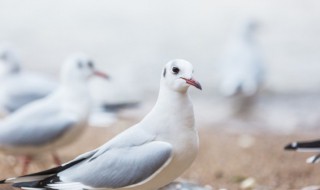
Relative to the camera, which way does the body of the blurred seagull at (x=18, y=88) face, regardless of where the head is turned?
to the viewer's left

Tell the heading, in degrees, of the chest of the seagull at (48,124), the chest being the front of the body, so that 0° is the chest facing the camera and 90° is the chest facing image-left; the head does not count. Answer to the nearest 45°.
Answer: approximately 270°

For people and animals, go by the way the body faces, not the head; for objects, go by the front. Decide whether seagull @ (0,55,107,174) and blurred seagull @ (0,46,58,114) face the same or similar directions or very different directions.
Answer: very different directions

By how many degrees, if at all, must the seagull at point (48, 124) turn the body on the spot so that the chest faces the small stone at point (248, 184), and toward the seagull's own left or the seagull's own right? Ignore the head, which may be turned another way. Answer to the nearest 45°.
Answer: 0° — it already faces it

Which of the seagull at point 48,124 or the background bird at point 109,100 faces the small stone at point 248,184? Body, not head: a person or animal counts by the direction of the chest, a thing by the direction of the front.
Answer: the seagull
